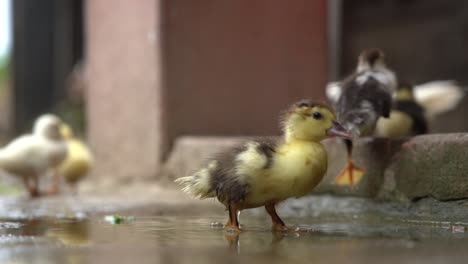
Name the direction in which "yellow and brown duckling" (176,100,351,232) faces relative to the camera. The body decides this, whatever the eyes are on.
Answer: to the viewer's right

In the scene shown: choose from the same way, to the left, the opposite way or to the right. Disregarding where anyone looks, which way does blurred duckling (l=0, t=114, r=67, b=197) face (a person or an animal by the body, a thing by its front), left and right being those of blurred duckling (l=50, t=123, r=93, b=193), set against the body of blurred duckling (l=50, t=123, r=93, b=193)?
the opposite way

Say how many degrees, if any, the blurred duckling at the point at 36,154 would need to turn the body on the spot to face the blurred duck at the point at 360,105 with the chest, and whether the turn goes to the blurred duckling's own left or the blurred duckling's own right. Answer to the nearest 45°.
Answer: approximately 45° to the blurred duckling's own right

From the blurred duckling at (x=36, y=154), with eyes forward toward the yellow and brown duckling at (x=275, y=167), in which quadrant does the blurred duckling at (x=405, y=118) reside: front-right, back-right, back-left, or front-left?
front-left

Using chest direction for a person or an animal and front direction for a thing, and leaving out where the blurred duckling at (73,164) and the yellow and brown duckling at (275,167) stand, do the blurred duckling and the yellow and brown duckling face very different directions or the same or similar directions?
very different directions

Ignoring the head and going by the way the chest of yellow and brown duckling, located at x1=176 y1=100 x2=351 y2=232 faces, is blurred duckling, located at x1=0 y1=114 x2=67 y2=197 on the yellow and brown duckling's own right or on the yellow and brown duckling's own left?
on the yellow and brown duckling's own left

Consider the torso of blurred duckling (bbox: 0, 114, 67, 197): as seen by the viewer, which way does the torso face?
to the viewer's right

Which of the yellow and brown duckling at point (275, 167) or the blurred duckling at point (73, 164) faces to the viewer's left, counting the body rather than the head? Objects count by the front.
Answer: the blurred duckling
